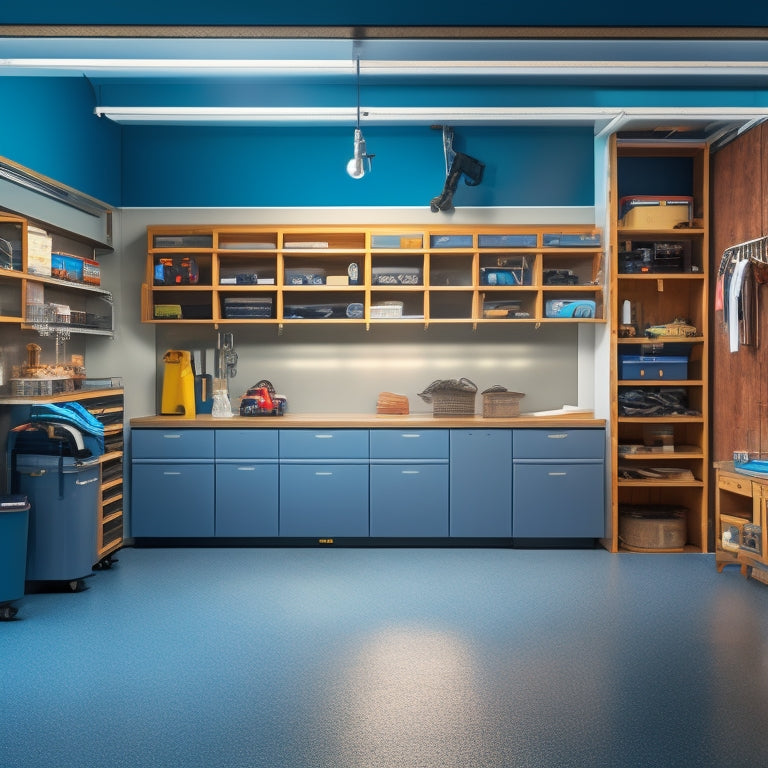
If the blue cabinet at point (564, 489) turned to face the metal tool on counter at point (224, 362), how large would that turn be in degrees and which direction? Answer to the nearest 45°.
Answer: approximately 90° to its right

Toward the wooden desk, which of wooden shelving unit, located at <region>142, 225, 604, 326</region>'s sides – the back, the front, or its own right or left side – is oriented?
left

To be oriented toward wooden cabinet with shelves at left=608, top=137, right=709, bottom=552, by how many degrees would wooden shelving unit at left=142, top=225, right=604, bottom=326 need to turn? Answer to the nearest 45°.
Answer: approximately 90° to its left

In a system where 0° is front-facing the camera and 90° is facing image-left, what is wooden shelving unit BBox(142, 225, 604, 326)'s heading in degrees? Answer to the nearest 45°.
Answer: approximately 0°

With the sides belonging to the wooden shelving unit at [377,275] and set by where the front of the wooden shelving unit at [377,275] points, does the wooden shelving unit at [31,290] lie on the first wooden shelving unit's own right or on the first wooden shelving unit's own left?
on the first wooden shelving unit's own right

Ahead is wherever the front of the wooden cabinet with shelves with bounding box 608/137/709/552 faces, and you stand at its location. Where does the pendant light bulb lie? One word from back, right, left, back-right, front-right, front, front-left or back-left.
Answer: front-right
